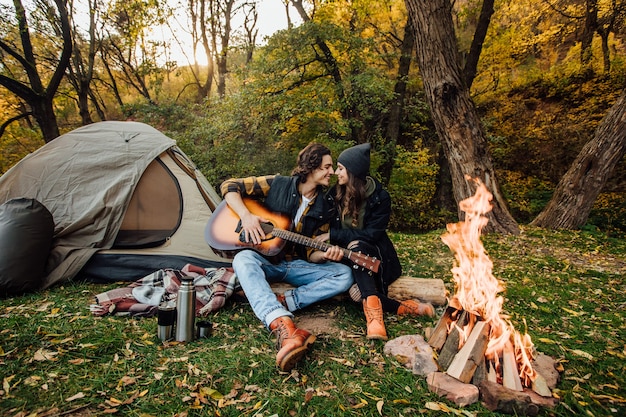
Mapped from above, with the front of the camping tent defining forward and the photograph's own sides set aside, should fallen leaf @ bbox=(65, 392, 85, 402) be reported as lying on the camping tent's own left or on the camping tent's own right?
on the camping tent's own right

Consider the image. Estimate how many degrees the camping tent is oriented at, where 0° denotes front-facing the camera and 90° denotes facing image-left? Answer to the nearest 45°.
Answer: approximately 315°

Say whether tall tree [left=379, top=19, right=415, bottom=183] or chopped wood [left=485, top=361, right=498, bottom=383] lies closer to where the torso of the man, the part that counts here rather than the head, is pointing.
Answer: the chopped wood

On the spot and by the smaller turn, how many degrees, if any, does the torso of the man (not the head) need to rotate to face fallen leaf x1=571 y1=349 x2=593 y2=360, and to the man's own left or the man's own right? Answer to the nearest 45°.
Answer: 0° — they already face it

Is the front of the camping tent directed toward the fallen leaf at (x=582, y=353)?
yes

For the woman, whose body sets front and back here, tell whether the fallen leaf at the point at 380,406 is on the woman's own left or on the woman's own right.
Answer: on the woman's own left

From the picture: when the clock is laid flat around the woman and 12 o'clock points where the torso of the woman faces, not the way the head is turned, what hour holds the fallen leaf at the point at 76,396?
The fallen leaf is roughly at 12 o'clock from the woman.

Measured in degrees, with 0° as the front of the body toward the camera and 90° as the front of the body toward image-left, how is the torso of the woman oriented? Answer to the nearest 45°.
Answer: approximately 45°
